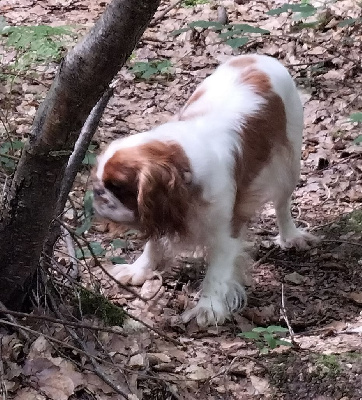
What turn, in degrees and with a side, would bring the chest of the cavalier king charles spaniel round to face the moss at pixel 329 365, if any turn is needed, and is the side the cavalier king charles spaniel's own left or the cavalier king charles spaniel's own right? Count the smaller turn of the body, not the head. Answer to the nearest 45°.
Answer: approximately 45° to the cavalier king charles spaniel's own left

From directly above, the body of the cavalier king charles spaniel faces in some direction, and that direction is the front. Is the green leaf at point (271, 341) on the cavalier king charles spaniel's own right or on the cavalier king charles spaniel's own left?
on the cavalier king charles spaniel's own left

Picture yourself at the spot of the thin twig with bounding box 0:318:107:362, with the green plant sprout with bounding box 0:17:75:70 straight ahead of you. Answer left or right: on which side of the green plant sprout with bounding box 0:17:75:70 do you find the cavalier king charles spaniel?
right

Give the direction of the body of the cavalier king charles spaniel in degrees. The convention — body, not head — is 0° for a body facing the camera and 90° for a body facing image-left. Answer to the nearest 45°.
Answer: approximately 45°

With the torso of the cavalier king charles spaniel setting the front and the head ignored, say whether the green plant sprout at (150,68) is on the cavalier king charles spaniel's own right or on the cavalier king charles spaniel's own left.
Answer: on the cavalier king charles spaniel's own right

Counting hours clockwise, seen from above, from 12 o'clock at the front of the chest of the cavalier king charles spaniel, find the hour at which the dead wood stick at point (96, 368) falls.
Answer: The dead wood stick is roughly at 11 o'clock from the cavalier king charles spaniel.
